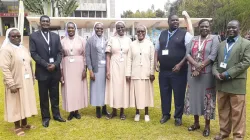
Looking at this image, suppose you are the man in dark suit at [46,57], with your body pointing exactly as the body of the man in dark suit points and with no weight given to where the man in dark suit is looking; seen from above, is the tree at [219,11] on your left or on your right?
on your left

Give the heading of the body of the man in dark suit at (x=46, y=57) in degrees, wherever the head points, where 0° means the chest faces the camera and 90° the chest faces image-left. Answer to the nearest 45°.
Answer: approximately 315°

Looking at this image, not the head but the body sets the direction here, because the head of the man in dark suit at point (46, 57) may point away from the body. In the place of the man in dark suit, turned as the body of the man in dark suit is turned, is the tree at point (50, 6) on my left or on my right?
on my left
